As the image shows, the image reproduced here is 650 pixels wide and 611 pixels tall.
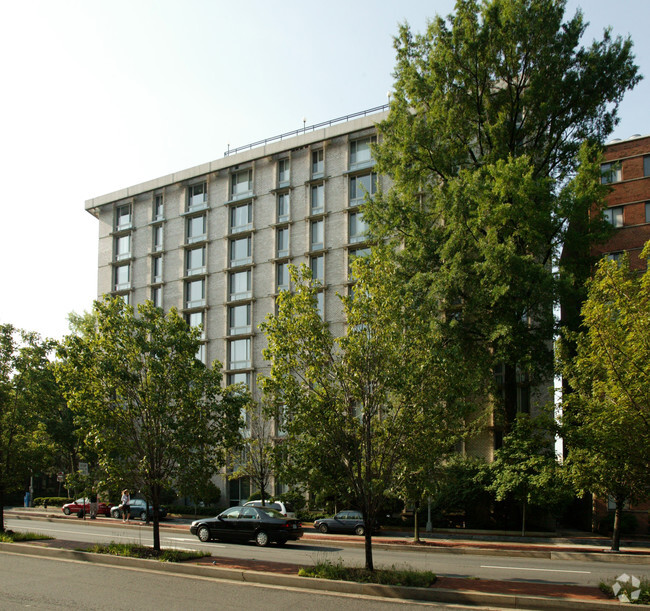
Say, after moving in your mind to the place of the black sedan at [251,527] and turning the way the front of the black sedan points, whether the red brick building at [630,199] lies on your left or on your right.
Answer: on your right

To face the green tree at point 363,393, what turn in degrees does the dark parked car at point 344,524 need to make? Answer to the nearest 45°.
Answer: approximately 90° to its left

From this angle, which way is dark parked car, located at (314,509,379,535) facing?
to the viewer's left

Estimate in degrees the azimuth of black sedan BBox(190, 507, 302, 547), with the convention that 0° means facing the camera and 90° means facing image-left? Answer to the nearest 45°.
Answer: approximately 135°

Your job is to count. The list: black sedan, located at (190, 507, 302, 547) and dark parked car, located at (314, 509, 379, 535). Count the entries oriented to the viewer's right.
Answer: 0

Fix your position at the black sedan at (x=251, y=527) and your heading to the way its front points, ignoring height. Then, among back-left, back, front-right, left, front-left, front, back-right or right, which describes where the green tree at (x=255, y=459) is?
front-right

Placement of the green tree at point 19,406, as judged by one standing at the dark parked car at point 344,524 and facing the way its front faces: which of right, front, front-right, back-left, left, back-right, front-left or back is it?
front-left

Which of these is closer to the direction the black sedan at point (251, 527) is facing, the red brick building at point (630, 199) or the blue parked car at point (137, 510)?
the blue parked car
